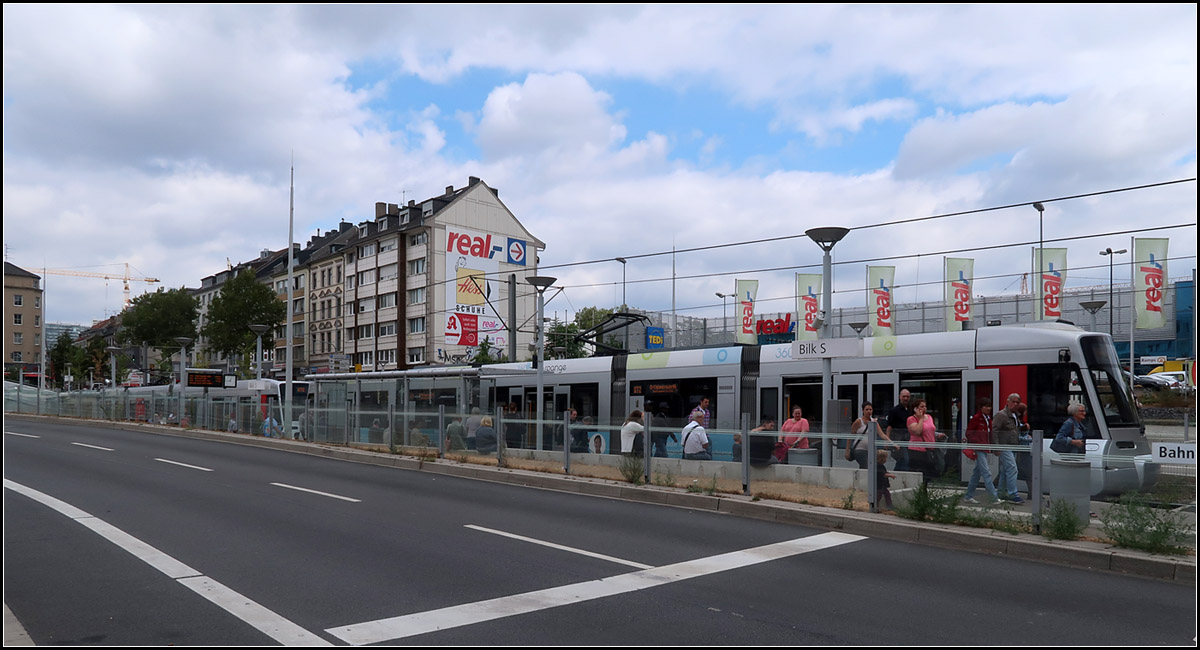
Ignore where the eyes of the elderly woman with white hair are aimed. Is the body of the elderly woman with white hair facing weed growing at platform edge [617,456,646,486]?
no

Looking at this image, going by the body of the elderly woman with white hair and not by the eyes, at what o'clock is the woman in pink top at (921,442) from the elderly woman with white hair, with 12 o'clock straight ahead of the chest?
The woman in pink top is roughly at 4 o'clock from the elderly woman with white hair.

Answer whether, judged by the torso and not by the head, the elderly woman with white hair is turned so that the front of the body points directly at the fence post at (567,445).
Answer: no

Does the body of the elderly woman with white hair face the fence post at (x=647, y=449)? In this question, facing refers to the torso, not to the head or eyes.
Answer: no

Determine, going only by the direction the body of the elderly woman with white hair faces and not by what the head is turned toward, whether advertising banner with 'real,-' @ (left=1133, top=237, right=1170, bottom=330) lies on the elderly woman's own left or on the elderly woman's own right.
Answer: on the elderly woman's own left

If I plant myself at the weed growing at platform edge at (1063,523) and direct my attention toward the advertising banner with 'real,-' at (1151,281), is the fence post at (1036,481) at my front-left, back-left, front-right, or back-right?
front-left
